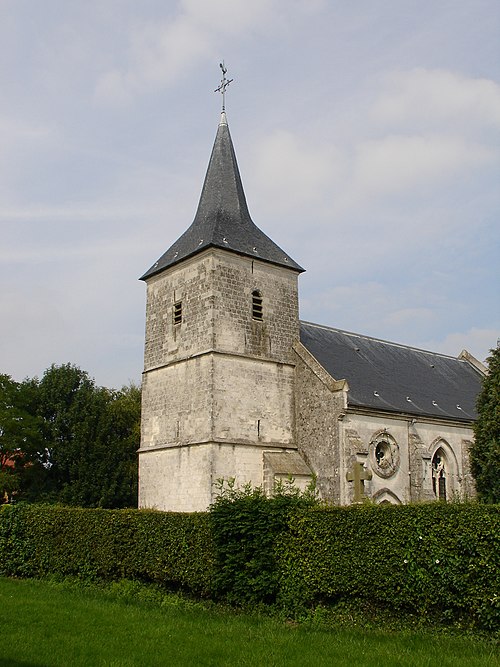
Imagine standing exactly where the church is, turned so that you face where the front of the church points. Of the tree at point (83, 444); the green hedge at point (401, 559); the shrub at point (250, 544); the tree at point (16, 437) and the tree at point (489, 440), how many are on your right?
2

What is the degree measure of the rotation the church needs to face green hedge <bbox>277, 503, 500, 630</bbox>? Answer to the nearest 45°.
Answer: approximately 45° to its left

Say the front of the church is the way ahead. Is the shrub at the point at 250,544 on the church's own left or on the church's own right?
on the church's own left

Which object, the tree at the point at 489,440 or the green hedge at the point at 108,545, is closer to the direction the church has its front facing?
the green hedge

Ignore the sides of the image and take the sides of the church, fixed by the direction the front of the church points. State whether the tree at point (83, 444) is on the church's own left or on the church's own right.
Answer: on the church's own right

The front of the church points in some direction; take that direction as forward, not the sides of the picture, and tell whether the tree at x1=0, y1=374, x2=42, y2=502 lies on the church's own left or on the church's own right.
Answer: on the church's own right

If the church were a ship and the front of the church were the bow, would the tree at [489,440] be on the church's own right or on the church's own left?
on the church's own left

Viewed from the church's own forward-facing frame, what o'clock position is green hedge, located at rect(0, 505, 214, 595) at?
The green hedge is roughly at 11 o'clock from the church.
